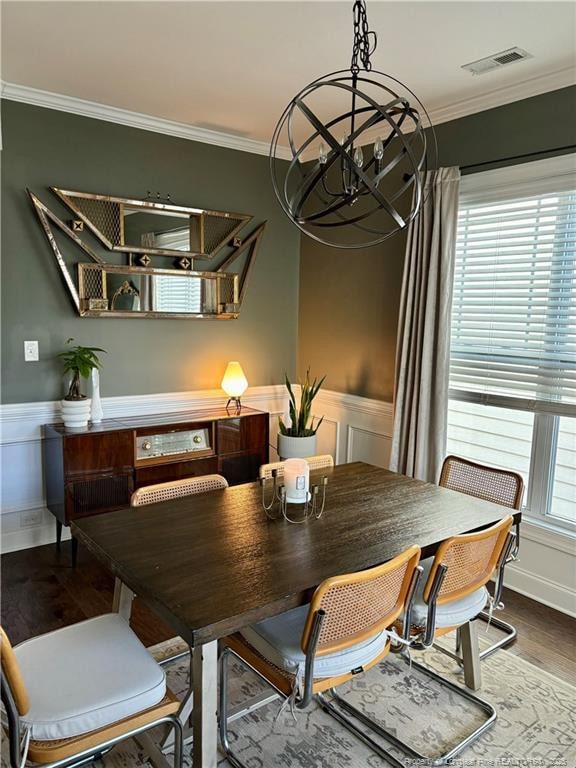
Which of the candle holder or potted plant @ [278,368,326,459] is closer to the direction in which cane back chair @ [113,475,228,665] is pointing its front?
the candle holder

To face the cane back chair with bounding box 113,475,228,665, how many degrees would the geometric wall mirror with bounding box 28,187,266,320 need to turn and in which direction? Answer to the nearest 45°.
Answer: approximately 45° to its right

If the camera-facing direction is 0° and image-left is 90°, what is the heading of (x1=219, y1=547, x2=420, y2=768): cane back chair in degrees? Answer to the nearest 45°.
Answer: approximately 135°

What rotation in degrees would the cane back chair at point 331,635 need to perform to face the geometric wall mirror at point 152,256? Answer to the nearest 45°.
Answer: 0° — it already faces it

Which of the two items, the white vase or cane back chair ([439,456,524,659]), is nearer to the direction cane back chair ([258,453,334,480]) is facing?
the cane back chair

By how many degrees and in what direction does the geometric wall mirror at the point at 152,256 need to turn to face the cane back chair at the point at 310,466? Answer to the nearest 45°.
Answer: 0° — it already faces it

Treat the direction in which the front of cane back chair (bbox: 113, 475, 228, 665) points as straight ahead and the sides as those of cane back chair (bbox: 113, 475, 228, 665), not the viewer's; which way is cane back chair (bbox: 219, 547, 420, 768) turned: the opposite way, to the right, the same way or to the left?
the opposite way
